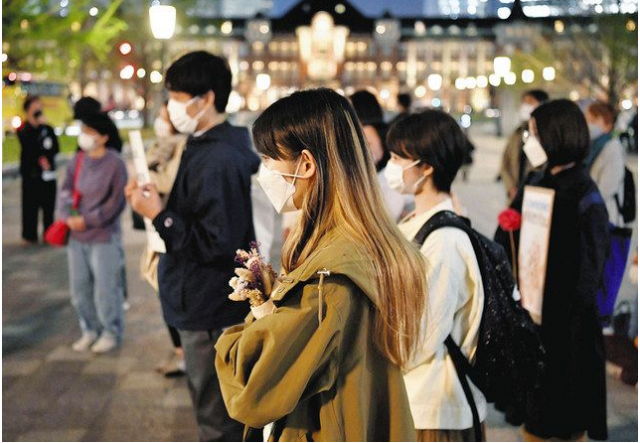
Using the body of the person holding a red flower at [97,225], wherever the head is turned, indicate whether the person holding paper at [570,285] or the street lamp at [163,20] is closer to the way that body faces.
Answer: the person holding paper

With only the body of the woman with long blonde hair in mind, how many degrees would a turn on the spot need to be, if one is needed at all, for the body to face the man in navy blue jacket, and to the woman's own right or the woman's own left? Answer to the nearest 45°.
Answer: approximately 90° to the woman's own right

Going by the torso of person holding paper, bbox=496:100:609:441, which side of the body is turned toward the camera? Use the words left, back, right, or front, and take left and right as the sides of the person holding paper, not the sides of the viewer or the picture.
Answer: left

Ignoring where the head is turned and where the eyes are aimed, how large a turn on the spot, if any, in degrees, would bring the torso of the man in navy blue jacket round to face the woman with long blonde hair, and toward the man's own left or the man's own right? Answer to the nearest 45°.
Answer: approximately 90° to the man's own left

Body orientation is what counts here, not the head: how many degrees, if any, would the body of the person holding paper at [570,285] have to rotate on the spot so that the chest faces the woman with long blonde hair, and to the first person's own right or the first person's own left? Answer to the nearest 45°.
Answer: approximately 90° to the first person's own left

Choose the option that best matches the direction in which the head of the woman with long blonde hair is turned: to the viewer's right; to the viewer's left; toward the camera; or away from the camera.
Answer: to the viewer's left

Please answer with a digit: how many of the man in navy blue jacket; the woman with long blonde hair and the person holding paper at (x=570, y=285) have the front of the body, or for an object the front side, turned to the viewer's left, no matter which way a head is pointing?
3

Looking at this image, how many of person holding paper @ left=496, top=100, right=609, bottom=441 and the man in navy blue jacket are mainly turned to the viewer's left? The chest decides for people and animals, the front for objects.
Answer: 2

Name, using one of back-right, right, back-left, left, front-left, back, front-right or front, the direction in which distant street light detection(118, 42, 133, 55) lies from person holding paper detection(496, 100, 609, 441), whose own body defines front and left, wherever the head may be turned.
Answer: front-right

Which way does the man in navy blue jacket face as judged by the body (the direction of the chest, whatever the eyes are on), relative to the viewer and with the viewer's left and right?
facing to the left of the viewer

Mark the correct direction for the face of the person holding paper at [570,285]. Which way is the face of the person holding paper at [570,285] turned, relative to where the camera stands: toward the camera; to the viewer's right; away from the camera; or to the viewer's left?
to the viewer's left

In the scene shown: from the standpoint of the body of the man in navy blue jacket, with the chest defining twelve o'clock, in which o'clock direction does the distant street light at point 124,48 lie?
The distant street light is roughly at 3 o'clock from the man in navy blue jacket.

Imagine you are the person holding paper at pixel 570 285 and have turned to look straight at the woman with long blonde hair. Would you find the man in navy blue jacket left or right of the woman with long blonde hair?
right

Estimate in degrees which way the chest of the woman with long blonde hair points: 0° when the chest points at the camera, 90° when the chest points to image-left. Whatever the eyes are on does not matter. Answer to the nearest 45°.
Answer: approximately 90°
